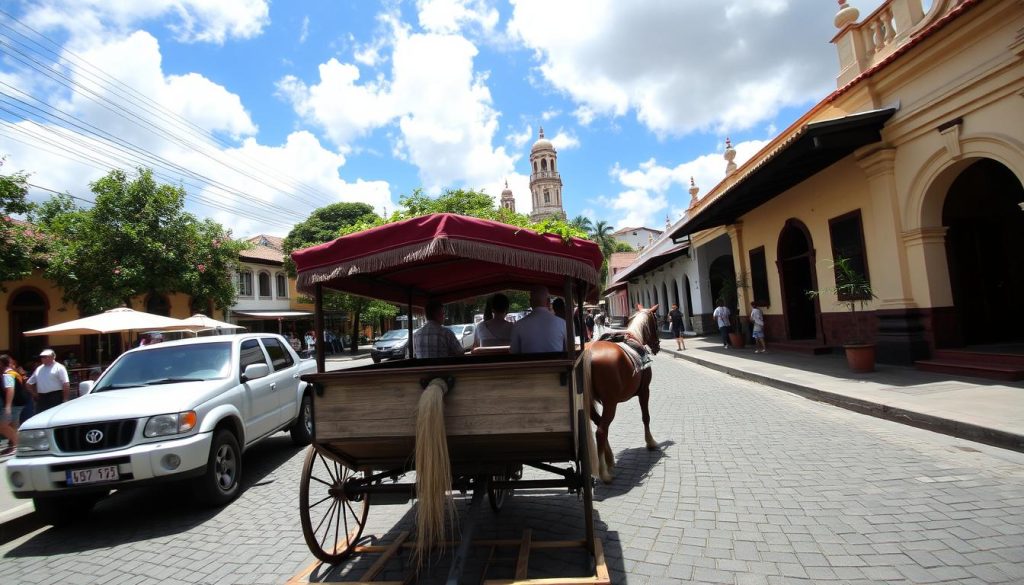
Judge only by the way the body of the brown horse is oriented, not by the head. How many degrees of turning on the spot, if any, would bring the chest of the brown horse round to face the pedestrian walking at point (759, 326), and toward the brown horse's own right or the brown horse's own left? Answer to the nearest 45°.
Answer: approximately 45° to the brown horse's own left

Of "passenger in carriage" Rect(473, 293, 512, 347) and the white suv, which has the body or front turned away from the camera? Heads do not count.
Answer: the passenger in carriage

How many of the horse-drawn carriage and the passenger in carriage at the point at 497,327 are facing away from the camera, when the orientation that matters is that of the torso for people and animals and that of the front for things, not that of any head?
2

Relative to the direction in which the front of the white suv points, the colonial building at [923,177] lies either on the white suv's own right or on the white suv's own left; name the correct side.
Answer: on the white suv's own left

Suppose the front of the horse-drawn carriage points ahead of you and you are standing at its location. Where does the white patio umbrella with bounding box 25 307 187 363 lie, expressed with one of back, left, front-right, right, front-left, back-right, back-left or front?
front-left

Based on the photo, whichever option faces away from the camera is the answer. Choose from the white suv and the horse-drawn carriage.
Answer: the horse-drawn carriage

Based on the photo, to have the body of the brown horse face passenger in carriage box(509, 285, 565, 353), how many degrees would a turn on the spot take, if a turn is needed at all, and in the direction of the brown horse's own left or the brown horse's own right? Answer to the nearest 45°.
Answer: approximately 180°

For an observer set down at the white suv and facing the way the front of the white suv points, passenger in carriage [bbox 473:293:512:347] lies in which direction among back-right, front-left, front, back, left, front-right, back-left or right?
back-left

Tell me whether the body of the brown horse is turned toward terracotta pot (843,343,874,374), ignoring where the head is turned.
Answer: yes

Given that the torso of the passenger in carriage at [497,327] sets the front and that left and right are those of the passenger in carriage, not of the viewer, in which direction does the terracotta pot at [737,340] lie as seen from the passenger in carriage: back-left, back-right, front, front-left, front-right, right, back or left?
front-right

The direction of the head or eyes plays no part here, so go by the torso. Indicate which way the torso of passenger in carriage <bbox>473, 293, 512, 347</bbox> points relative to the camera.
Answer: away from the camera

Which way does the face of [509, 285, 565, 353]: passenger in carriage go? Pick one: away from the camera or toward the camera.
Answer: away from the camera

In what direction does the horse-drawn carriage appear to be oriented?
away from the camera
